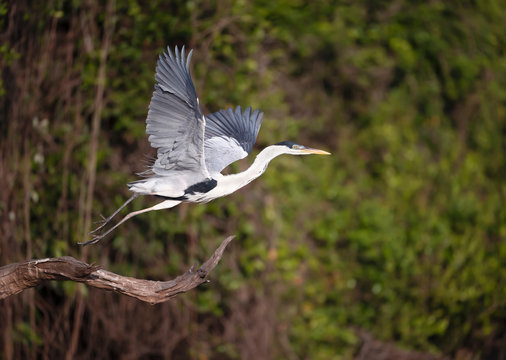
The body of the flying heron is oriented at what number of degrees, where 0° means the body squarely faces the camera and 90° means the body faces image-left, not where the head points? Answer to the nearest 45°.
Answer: approximately 270°
